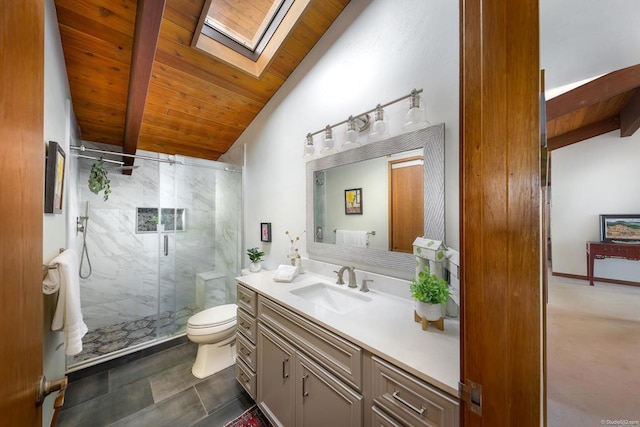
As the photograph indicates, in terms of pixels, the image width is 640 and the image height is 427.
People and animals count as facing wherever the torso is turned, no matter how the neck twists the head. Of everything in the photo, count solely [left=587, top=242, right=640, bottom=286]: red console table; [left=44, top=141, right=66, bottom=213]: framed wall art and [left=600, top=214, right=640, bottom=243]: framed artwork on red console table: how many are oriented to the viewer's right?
1

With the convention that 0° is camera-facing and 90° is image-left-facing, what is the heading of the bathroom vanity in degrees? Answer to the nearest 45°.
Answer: approximately 45°

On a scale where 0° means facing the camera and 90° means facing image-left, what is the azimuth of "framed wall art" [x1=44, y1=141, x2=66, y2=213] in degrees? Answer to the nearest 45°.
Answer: approximately 270°

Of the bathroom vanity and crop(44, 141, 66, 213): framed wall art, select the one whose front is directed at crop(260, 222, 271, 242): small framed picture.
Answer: the framed wall art

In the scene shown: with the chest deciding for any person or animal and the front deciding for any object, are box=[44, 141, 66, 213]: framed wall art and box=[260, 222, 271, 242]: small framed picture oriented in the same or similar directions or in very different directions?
very different directions

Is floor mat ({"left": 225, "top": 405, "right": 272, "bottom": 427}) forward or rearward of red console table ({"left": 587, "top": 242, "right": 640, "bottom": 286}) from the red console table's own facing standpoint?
forward

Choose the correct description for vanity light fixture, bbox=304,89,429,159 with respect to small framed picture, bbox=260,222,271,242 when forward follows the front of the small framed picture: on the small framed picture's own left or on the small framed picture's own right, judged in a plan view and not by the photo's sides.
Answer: on the small framed picture's own left
